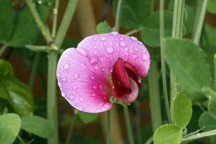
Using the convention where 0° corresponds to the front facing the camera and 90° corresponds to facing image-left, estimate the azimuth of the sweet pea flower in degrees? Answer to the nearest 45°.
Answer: approximately 315°
